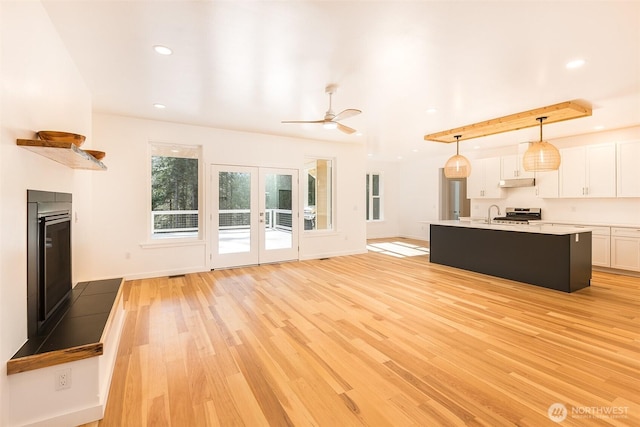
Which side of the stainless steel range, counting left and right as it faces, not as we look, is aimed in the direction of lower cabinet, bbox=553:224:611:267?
left

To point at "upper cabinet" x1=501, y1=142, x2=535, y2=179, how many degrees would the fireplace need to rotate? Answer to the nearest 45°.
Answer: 0° — it already faces it

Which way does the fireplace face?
to the viewer's right

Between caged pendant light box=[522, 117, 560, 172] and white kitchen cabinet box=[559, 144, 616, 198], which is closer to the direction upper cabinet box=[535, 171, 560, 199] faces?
the caged pendant light

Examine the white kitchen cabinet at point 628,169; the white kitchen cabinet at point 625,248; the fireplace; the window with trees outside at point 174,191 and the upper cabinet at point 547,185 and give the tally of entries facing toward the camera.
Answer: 4

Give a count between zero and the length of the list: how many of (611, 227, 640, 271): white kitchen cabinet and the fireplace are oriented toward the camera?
1
